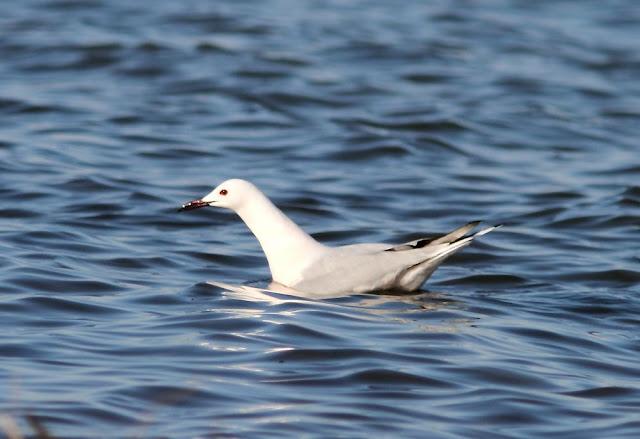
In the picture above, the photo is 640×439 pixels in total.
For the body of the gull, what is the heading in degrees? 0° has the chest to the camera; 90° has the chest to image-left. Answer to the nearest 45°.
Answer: approximately 90°
